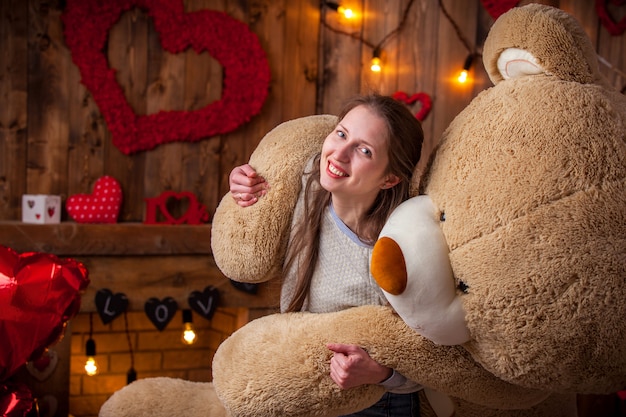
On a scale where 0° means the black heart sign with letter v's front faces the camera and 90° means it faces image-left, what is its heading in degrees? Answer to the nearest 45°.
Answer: approximately 0°

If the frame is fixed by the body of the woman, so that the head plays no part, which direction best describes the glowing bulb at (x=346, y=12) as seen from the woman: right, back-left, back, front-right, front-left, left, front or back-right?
back-right

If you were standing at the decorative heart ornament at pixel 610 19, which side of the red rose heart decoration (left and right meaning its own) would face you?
left

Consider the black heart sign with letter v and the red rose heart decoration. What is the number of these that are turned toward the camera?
2

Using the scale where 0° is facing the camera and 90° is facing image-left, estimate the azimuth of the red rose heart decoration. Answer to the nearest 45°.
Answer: approximately 0°
